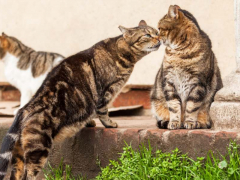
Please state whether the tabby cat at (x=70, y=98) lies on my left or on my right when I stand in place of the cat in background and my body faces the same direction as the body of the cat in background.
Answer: on my left

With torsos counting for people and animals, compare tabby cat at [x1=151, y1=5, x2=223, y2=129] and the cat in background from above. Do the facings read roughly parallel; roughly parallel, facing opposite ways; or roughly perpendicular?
roughly perpendicular

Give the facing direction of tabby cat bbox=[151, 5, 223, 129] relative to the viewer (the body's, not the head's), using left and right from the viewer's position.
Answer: facing the viewer

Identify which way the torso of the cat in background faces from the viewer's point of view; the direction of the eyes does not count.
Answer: to the viewer's left

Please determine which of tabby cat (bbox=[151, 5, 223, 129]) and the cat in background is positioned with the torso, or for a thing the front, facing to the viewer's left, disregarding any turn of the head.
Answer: the cat in background

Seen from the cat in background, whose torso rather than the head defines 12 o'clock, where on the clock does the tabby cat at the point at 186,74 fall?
The tabby cat is roughly at 8 o'clock from the cat in background.

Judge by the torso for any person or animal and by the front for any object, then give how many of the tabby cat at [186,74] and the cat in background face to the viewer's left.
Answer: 1

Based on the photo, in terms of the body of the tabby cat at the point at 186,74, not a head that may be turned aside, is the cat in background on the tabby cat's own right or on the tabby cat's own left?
on the tabby cat's own right

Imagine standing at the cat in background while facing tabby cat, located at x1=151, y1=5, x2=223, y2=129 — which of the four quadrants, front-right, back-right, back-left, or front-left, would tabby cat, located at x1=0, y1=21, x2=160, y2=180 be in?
front-right

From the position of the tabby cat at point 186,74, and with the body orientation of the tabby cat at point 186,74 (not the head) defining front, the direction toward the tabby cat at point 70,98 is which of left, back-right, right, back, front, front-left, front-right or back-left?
right

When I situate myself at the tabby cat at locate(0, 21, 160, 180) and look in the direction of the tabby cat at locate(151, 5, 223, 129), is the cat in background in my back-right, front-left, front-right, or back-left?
back-left

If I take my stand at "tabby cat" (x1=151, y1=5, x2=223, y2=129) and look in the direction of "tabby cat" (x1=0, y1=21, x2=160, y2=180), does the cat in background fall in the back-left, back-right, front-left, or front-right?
front-right
